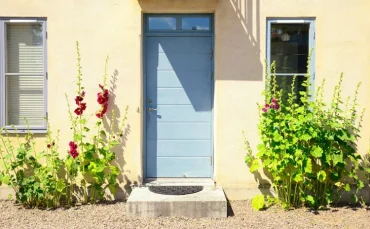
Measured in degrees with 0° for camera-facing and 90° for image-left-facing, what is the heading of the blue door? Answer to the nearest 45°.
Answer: approximately 0°

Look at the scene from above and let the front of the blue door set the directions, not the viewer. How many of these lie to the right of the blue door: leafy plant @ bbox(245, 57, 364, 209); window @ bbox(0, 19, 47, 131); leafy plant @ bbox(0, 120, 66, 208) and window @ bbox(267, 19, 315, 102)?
2

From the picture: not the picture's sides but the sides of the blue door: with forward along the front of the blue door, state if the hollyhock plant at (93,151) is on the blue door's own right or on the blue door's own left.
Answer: on the blue door's own right

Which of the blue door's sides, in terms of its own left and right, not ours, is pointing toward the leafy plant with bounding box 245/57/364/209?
left

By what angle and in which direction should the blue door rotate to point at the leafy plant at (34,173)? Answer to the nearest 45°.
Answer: approximately 90° to its right

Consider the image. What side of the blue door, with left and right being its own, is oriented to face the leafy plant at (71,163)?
right

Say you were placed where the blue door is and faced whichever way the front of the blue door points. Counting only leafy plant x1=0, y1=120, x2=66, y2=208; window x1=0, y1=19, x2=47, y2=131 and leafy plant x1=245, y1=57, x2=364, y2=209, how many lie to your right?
2

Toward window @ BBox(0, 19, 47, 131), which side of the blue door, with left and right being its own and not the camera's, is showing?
right

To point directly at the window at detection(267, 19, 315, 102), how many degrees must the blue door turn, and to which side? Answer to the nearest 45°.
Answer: approximately 90° to its left
